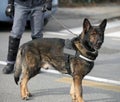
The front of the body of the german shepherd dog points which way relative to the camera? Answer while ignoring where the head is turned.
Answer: to the viewer's right
